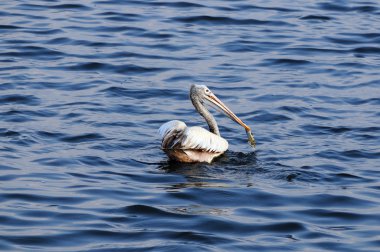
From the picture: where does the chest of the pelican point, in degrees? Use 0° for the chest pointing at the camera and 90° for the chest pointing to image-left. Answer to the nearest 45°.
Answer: approximately 270°
